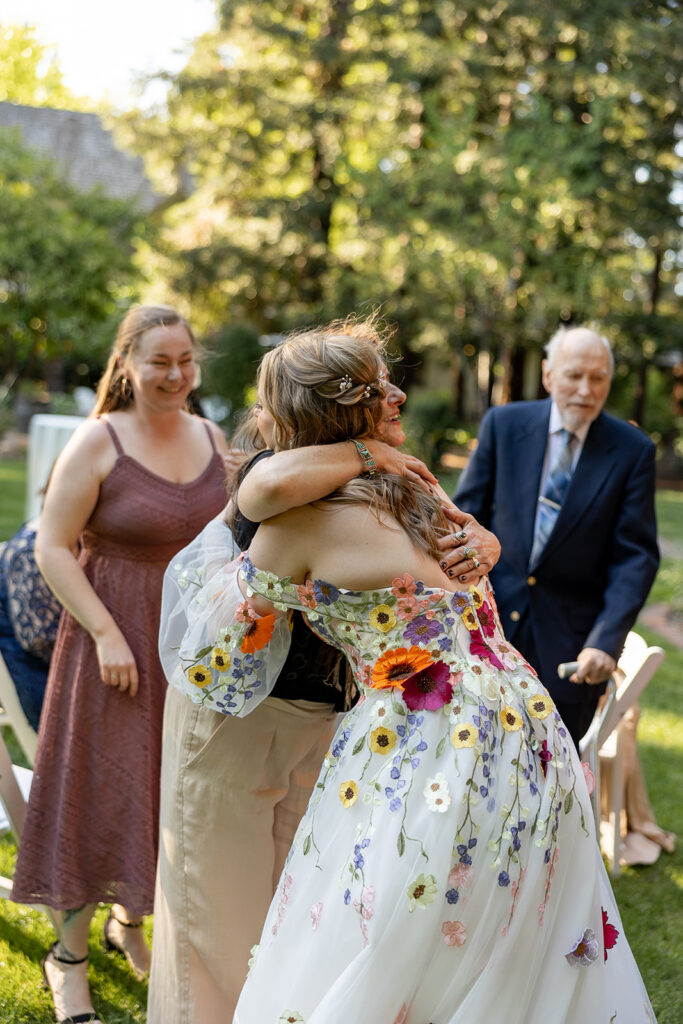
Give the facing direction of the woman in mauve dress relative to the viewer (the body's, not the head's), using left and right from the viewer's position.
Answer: facing the viewer and to the right of the viewer

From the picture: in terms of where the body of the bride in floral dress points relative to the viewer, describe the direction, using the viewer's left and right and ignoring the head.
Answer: facing away from the viewer and to the left of the viewer

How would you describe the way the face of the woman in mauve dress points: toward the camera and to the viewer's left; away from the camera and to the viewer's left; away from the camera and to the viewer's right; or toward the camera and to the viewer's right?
toward the camera and to the viewer's right

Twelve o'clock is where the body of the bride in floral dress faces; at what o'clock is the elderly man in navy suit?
The elderly man in navy suit is roughly at 2 o'clock from the bride in floral dress.
